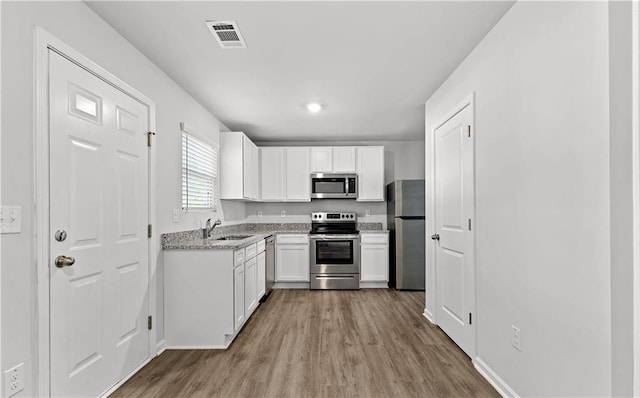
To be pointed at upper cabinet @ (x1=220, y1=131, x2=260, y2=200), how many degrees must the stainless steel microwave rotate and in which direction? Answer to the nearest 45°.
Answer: approximately 45° to its right

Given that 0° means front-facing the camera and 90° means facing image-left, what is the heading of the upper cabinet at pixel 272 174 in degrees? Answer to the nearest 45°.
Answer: approximately 0°

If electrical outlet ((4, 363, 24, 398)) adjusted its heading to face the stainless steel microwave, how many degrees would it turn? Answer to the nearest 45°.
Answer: approximately 90° to its left

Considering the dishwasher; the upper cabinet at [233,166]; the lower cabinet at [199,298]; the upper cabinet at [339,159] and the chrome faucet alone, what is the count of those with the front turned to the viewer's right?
4

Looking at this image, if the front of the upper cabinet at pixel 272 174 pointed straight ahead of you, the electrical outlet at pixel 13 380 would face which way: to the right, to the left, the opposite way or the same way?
to the left

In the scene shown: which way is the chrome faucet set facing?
to the viewer's right

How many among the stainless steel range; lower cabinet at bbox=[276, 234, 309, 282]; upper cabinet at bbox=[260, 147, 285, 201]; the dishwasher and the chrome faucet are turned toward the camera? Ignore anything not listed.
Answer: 3

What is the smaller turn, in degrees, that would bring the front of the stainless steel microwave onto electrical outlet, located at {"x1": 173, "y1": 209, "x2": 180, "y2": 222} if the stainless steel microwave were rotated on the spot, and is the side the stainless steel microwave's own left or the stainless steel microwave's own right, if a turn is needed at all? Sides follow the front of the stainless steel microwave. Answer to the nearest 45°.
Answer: approximately 45° to the stainless steel microwave's own right

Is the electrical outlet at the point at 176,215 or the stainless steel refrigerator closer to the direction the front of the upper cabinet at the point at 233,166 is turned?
the stainless steel refrigerator

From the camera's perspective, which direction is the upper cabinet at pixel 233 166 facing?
to the viewer's right

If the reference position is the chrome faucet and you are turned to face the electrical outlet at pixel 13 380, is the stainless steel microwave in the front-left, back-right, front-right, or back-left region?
back-left

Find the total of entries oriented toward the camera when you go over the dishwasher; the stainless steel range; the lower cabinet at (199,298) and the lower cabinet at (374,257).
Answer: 2

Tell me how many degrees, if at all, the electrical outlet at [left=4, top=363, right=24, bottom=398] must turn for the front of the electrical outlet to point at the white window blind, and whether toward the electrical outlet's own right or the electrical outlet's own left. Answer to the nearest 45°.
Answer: approximately 90° to the electrical outlet's own left
